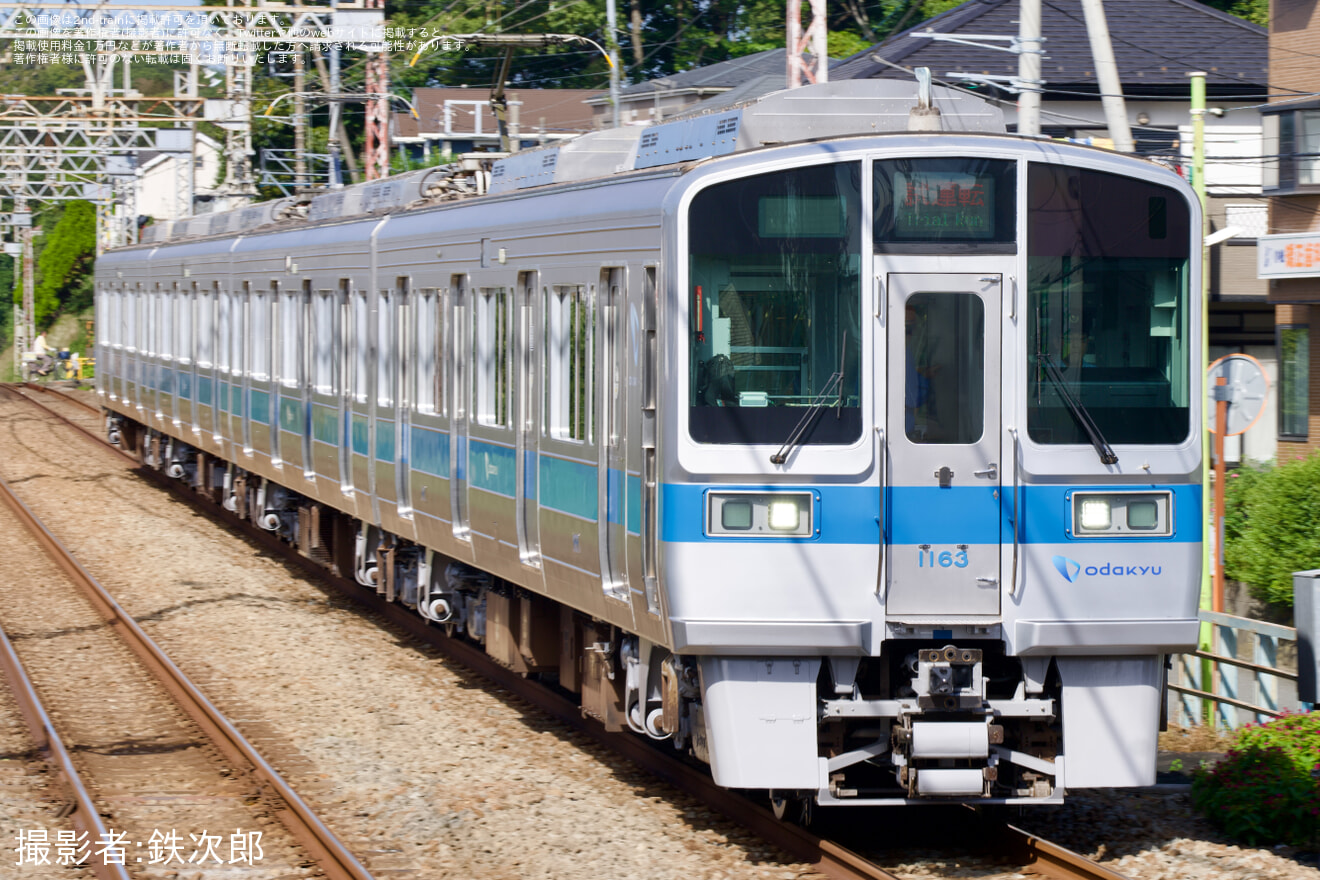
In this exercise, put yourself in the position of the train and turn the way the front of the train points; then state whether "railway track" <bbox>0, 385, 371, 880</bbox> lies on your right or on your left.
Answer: on your right
